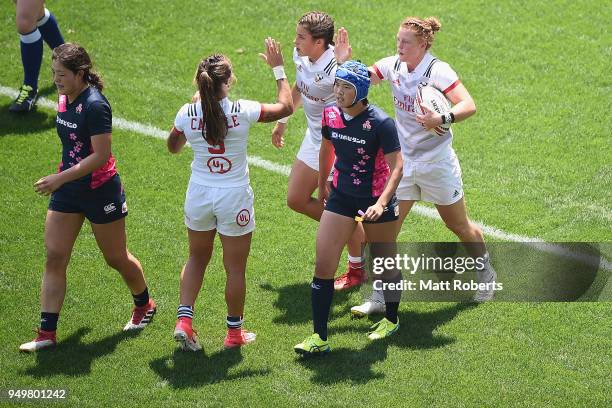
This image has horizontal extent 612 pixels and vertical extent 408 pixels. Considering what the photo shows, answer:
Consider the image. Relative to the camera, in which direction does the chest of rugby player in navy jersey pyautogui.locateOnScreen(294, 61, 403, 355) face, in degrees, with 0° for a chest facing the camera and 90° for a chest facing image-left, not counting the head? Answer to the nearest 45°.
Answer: approximately 45°

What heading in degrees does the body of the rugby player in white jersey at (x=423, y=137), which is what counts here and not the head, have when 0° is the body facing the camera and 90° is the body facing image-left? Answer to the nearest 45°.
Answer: approximately 45°

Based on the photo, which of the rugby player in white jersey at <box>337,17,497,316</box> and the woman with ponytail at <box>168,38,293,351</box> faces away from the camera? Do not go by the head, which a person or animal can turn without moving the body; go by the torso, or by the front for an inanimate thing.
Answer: the woman with ponytail

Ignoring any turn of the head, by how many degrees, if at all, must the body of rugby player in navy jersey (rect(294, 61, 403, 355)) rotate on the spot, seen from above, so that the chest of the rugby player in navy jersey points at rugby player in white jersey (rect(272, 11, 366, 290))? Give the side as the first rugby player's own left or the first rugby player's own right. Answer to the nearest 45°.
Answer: approximately 135° to the first rugby player's own right

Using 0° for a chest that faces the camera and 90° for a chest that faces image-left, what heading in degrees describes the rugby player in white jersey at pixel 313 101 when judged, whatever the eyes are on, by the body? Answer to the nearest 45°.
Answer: approximately 45°

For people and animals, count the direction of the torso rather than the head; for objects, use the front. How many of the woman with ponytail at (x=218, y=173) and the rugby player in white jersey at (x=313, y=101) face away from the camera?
1

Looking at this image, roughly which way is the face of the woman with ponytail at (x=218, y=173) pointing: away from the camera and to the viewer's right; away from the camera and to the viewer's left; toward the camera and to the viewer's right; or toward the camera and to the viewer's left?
away from the camera and to the viewer's right

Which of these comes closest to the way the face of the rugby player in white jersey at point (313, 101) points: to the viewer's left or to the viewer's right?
to the viewer's left

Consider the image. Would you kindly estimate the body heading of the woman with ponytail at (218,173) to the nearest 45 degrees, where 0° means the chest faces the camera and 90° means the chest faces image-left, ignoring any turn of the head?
approximately 180°

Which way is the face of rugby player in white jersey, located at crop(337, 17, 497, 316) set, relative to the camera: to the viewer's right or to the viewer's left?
to the viewer's left
